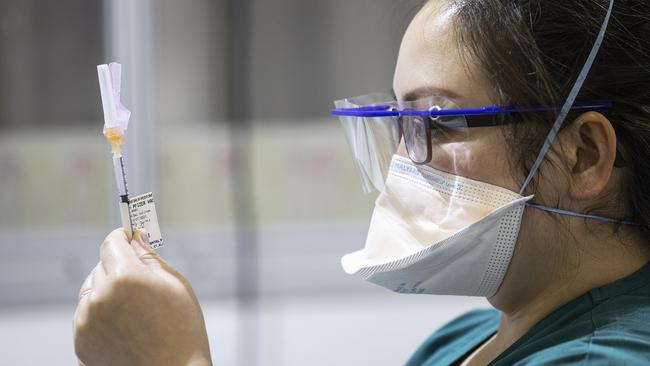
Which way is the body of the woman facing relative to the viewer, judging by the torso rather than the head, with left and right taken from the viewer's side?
facing to the left of the viewer

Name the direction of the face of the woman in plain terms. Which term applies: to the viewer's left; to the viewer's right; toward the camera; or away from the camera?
to the viewer's left
